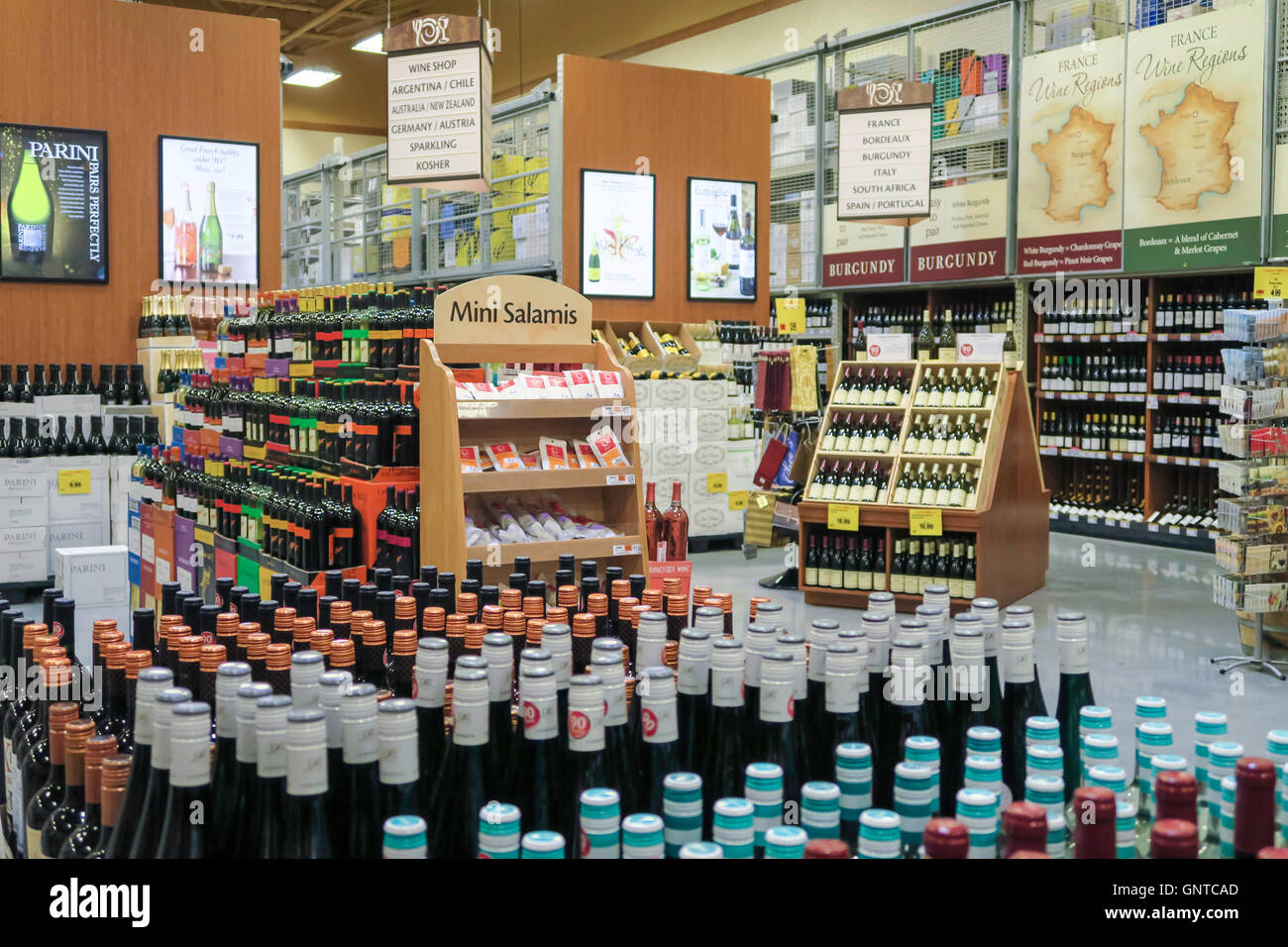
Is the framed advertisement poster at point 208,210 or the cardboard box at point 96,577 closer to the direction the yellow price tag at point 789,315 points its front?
the cardboard box

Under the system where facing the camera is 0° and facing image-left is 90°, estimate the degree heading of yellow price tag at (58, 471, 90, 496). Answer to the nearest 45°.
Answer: approximately 0°

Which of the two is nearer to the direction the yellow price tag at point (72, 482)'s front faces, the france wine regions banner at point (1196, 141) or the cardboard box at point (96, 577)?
the cardboard box

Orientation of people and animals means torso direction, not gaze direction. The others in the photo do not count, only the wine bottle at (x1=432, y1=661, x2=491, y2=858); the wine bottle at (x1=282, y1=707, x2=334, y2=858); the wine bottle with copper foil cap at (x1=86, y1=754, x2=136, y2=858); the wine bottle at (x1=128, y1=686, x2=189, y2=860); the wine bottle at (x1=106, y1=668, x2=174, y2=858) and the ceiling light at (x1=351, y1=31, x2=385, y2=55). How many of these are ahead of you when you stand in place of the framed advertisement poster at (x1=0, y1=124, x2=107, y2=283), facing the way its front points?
5

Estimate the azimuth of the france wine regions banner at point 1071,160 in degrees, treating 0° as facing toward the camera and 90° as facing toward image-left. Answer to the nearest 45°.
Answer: approximately 45°

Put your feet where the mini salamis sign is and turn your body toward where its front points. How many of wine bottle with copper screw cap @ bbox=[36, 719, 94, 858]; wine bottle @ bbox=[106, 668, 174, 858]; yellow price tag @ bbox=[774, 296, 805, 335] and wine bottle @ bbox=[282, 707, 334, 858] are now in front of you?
3

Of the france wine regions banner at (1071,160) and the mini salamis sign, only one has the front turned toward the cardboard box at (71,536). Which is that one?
the france wine regions banner

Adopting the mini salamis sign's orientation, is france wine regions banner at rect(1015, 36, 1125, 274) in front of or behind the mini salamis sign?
behind

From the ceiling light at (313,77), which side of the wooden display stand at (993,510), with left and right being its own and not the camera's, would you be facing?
right

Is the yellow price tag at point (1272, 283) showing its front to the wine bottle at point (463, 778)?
yes
